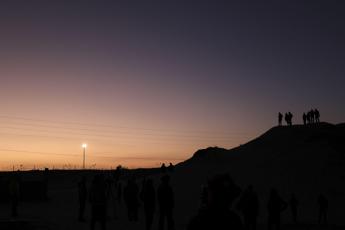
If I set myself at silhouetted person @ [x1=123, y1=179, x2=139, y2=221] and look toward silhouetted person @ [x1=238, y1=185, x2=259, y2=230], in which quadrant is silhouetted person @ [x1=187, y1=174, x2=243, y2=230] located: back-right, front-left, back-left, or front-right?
front-right

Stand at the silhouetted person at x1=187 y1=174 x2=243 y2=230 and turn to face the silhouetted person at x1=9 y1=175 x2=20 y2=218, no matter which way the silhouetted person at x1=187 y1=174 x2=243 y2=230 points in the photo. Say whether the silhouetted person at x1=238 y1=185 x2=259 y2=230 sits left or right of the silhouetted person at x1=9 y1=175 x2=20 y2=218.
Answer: right
